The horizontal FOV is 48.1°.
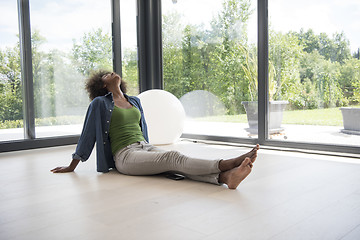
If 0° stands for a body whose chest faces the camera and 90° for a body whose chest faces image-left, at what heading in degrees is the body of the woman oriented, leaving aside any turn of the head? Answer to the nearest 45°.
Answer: approximately 315°

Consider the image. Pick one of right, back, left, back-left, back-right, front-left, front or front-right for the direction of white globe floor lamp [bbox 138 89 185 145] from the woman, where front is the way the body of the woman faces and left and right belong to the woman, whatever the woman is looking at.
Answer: back-left

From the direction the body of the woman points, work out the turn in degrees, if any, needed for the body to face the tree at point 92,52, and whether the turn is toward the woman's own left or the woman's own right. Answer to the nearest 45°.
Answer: approximately 135° to the woman's own left
